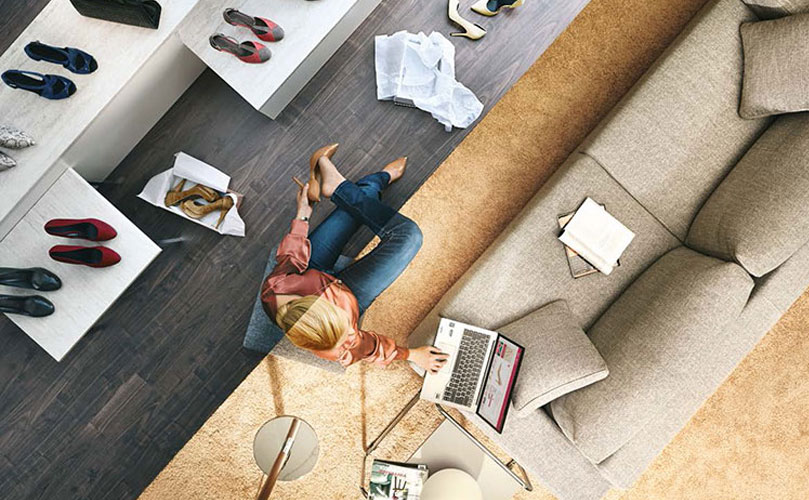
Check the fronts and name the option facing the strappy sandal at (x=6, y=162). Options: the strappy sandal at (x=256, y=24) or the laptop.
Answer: the laptop

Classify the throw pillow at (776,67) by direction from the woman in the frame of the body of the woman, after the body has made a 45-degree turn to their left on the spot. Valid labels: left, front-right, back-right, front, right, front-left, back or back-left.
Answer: right

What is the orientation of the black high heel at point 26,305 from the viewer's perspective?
to the viewer's right

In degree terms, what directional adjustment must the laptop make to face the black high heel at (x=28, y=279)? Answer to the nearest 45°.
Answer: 0° — it already faces it

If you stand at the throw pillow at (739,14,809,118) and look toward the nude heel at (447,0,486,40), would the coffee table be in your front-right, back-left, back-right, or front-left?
front-left
